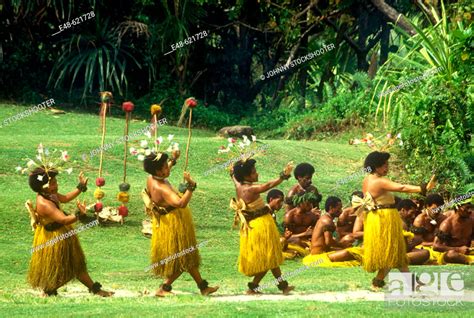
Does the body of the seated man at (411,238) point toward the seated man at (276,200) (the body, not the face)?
no

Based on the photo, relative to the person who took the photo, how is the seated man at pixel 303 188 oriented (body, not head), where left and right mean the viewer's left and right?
facing the viewer

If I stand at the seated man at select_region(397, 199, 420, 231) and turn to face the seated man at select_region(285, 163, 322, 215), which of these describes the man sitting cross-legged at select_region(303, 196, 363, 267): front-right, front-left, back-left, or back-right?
front-left

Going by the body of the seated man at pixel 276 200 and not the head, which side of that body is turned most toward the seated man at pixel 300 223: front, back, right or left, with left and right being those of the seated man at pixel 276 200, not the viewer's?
front

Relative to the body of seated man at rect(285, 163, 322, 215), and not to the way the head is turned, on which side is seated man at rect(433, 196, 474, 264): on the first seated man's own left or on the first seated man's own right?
on the first seated man's own left

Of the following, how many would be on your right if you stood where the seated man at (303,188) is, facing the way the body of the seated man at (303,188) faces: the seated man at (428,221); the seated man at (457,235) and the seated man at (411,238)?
0
